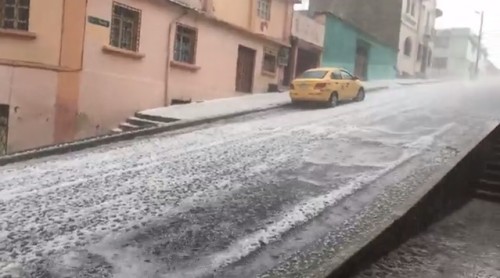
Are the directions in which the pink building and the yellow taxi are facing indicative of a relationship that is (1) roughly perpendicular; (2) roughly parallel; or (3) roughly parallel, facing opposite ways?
roughly perpendicular

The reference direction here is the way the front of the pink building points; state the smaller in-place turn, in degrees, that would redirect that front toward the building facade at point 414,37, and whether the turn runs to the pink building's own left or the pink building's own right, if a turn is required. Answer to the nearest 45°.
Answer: approximately 90° to the pink building's own left

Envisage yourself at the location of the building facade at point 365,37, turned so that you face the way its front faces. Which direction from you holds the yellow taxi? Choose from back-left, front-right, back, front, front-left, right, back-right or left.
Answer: front-right

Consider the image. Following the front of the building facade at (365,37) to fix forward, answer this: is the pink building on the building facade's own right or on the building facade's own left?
on the building facade's own right

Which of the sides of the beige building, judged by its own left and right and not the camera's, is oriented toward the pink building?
right

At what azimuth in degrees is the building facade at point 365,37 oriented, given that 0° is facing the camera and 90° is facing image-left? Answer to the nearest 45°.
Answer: approximately 315°

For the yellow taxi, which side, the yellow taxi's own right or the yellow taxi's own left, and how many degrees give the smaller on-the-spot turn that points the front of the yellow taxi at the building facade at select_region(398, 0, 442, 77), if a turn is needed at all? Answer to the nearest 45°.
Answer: approximately 45° to the yellow taxi's own left

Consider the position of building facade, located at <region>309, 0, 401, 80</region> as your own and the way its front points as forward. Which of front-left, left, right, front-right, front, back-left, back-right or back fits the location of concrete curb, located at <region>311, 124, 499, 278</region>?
front-right

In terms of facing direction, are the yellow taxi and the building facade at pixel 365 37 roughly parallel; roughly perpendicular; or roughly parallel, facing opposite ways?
roughly perpendicular

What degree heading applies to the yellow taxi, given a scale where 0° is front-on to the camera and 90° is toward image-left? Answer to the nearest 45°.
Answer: approximately 225°
